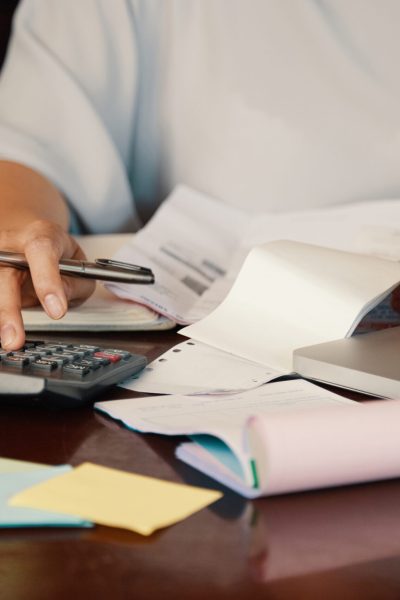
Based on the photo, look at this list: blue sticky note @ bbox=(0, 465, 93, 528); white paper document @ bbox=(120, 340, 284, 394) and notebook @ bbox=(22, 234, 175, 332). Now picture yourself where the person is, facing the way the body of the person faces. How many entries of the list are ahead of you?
3

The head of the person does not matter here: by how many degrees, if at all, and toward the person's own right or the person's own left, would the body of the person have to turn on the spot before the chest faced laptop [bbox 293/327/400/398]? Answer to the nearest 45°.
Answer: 0° — they already face it

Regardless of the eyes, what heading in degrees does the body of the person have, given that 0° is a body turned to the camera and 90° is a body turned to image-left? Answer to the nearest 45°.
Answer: approximately 0°

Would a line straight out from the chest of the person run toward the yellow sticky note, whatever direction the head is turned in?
yes

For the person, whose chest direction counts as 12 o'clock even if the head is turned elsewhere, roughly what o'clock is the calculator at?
The calculator is roughly at 12 o'clock from the person.

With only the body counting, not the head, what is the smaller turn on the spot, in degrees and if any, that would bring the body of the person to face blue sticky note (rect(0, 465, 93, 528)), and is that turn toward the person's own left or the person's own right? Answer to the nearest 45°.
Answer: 0° — they already face it

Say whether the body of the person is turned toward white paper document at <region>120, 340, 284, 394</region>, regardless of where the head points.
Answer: yes

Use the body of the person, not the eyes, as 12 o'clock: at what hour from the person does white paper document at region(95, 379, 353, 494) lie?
The white paper document is roughly at 12 o'clock from the person.
